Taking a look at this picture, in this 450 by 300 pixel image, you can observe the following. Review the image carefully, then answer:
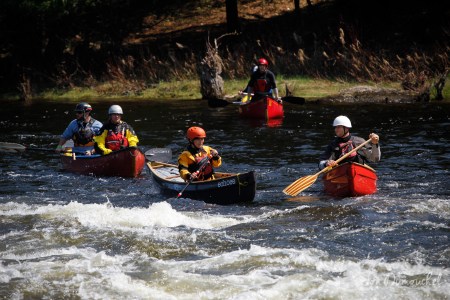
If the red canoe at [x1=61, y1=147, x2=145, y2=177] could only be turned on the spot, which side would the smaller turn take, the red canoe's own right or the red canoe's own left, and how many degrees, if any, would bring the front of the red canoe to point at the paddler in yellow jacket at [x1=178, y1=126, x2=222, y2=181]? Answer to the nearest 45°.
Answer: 0° — it already faces them

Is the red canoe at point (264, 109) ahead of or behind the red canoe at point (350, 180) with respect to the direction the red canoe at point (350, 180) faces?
behind

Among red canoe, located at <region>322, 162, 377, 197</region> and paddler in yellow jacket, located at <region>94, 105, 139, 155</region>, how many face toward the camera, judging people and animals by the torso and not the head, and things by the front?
2

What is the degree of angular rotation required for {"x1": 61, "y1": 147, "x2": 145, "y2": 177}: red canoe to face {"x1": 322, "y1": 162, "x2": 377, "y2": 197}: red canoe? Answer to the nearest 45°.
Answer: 0° — it already faces it

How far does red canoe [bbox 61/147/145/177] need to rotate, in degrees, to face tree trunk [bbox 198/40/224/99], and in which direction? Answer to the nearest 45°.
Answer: approximately 135° to its left

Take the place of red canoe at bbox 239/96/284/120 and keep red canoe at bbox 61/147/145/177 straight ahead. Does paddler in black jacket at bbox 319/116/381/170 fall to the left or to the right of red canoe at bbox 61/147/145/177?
left

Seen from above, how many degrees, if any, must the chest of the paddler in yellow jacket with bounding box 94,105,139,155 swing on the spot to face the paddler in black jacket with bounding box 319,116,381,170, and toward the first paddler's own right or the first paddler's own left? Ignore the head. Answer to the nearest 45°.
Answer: approximately 45° to the first paddler's own left

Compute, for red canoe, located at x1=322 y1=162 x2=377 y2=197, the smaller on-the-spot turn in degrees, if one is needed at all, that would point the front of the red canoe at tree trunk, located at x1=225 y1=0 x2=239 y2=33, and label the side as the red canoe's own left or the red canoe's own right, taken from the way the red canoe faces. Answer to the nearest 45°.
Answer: approximately 180°
